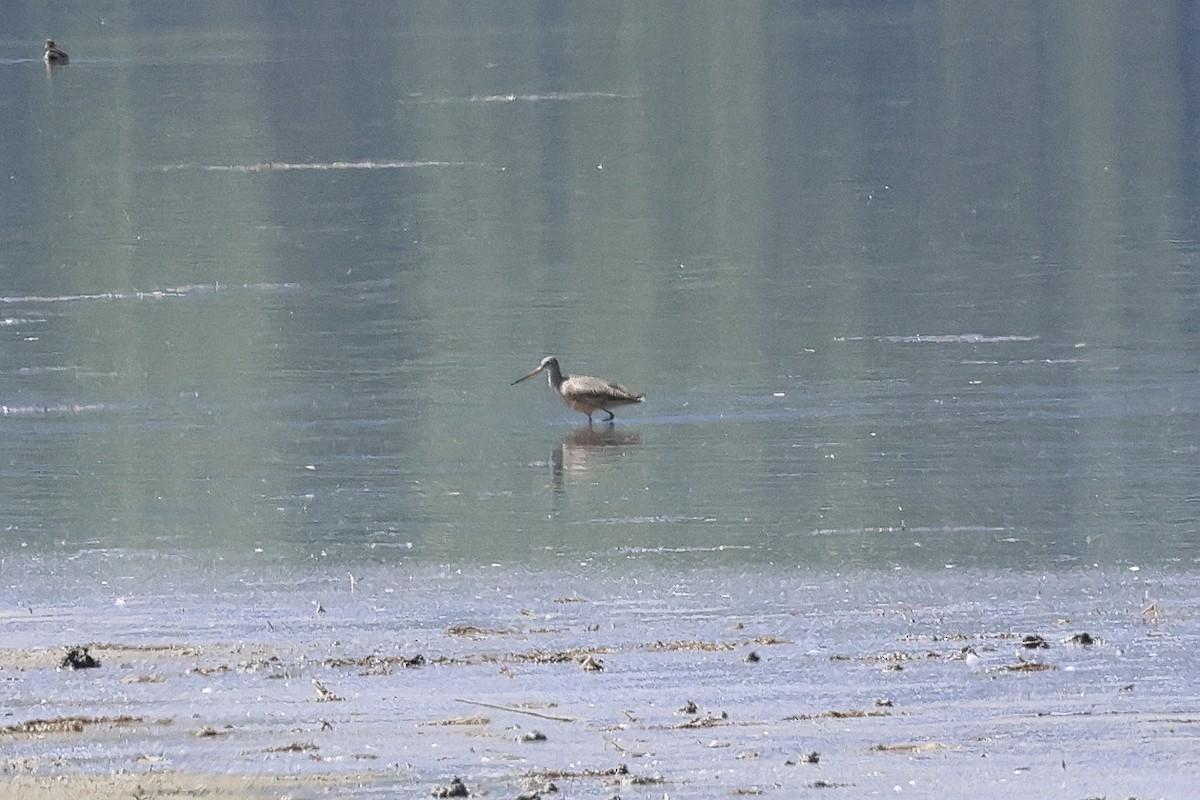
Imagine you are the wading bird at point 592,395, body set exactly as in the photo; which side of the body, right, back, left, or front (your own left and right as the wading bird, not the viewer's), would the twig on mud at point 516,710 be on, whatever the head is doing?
left

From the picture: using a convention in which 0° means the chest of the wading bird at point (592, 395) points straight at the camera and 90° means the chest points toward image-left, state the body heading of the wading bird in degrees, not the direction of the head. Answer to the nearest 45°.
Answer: approximately 90°
